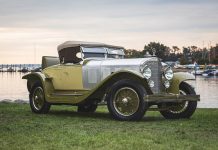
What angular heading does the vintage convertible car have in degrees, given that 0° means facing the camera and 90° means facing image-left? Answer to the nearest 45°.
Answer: approximately 315°
